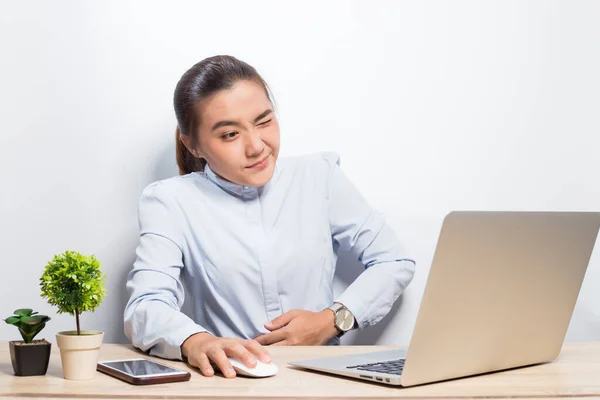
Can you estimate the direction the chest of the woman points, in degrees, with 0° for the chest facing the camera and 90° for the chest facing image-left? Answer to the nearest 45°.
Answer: approximately 0°

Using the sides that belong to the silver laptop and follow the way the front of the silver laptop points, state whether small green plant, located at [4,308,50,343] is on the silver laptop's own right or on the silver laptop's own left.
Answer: on the silver laptop's own left

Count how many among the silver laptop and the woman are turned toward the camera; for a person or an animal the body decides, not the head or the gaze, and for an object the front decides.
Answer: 1

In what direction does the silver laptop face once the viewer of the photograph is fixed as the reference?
facing away from the viewer and to the left of the viewer

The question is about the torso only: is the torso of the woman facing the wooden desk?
yes

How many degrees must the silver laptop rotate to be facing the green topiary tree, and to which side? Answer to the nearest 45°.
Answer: approximately 45° to its left

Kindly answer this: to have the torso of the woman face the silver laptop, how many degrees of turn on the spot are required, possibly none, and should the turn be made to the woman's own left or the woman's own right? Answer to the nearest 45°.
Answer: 0° — they already face it

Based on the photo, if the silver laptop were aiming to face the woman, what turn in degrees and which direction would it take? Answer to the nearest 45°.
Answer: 0° — it already faces them
